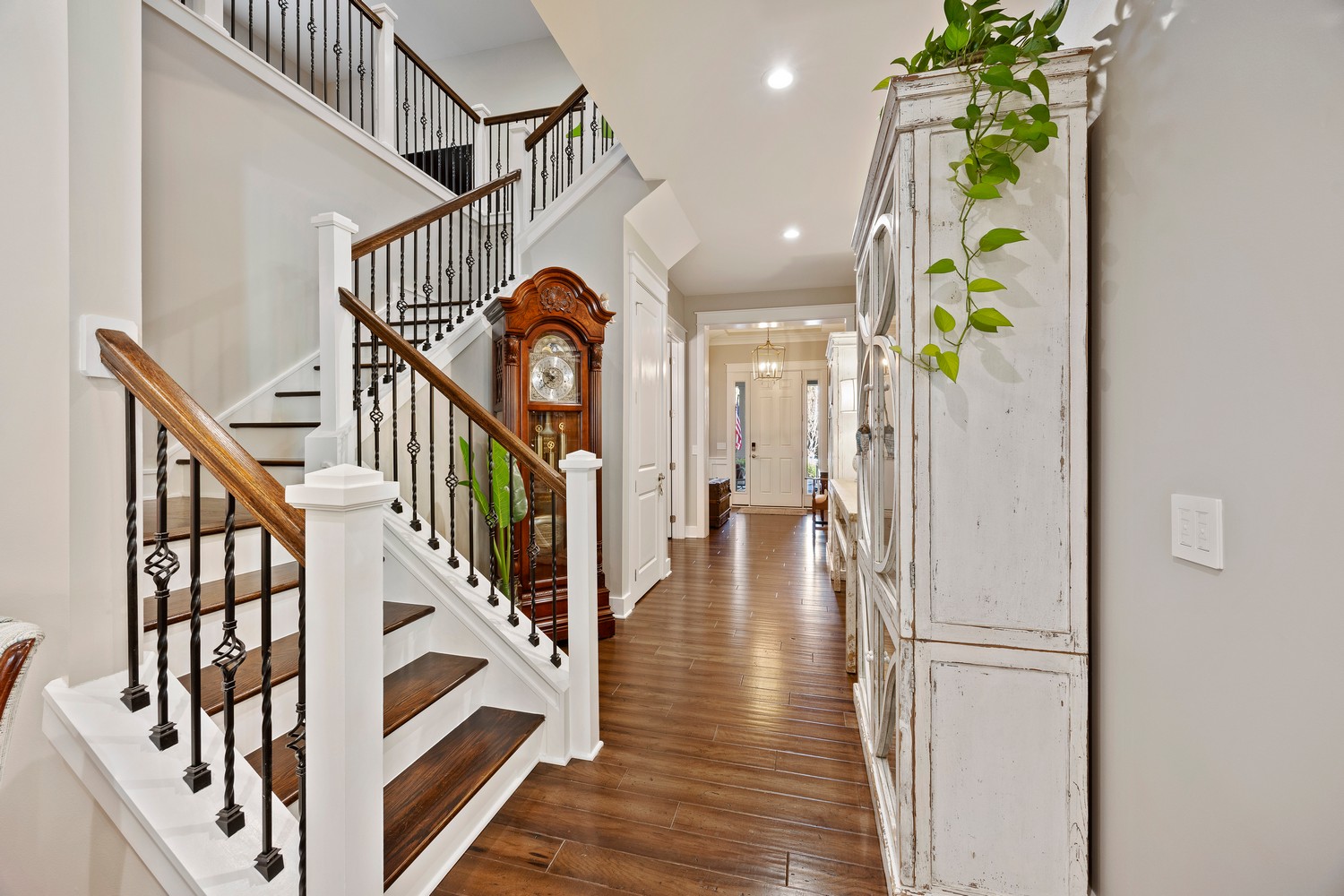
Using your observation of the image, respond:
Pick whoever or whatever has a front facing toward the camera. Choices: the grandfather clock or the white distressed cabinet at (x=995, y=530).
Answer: the grandfather clock

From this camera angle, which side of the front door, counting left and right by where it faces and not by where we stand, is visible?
front

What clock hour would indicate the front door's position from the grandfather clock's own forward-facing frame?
The front door is roughly at 7 o'clock from the grandfather clock.

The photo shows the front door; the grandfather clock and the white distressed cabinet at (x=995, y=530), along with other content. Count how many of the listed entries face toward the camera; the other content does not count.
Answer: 2

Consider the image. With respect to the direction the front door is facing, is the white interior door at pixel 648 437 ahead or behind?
ahead

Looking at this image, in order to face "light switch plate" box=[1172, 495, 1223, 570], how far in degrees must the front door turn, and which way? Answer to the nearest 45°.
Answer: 0° — it already faces it

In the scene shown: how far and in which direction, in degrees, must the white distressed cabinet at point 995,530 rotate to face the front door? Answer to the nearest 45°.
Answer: approximately 90° to its right

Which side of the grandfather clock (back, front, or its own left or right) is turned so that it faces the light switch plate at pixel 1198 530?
front

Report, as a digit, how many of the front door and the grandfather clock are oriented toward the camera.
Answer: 2

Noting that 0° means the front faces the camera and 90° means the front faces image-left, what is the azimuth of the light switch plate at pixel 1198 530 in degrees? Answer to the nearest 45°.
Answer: approximately 45°

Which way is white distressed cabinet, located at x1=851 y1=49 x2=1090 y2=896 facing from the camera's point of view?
to the viewer's left

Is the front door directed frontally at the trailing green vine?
yes
